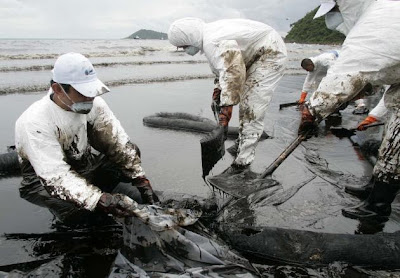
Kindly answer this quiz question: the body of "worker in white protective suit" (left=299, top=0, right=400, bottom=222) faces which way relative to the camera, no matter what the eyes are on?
to the viewer's left

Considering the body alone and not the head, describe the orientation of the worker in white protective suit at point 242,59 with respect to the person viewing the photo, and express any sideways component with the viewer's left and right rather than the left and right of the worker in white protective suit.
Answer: facing to the left of the viewer

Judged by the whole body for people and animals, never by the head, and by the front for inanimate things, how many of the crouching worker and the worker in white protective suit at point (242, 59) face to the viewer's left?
1

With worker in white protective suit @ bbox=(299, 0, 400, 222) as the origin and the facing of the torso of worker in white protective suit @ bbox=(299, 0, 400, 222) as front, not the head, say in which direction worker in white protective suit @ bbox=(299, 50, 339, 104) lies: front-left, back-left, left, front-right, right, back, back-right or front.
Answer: right

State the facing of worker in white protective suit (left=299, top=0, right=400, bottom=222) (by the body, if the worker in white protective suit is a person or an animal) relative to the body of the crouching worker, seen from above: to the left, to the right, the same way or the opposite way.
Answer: the opposite way

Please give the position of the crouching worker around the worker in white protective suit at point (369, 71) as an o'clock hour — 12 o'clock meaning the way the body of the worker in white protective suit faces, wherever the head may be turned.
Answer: The crouching worker is roughly at 11 o'clock from the worker in white protective suit.

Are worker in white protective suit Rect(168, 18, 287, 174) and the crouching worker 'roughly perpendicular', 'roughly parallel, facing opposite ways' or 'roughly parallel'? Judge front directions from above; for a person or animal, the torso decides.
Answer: roughly parallel, facing opposite ways

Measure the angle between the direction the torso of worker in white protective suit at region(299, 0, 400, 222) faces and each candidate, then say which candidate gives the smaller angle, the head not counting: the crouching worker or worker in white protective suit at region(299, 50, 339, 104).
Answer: the crouching worker

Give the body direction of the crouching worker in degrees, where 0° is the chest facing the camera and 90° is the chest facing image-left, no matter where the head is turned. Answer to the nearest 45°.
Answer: approximately 315°

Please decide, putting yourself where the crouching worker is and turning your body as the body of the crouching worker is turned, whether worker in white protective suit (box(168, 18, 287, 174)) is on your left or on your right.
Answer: on your left
